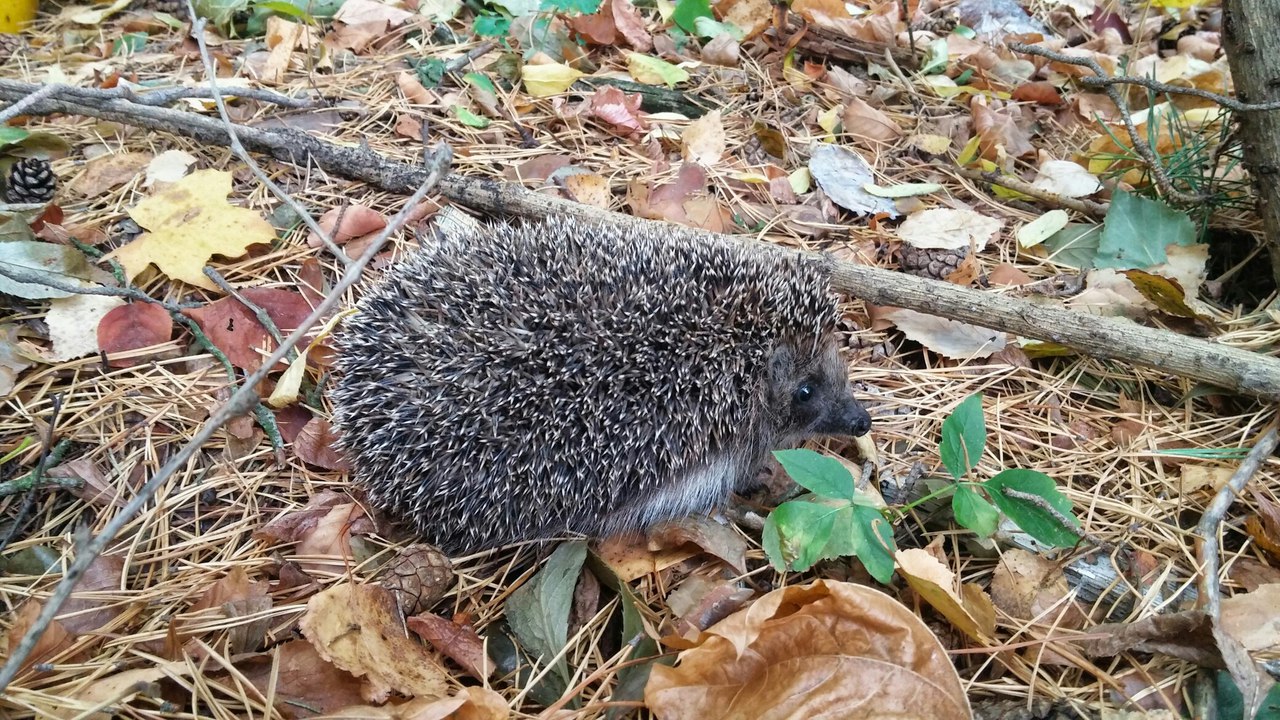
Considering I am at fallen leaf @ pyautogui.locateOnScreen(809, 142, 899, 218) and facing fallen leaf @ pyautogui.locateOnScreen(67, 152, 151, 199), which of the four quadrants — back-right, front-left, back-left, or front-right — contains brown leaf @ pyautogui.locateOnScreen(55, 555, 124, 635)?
front-left

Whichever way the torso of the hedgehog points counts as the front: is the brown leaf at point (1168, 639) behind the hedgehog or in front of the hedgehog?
in front

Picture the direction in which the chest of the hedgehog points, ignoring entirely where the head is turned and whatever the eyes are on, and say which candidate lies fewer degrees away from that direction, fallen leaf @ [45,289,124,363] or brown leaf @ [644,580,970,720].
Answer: the brown leaf

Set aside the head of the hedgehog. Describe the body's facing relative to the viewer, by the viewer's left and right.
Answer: facing to the right of the viewer

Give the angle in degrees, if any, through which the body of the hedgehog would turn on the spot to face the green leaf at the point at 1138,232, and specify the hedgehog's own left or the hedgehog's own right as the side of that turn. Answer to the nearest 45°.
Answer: approximately 45° to the hedgehog's own left

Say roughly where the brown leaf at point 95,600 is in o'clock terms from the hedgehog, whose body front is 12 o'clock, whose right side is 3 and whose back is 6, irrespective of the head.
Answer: The brown leaf is roughly at 5 o'clock from the hedgehog.

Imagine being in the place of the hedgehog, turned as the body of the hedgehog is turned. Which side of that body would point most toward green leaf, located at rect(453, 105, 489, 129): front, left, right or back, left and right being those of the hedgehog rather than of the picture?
left

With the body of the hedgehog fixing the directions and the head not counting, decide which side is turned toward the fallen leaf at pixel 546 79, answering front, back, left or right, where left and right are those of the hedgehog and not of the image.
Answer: left

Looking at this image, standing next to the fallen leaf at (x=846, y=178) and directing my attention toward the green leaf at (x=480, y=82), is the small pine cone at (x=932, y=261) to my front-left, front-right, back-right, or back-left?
back-left

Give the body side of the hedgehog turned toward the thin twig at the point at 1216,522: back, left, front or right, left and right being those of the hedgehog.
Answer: front

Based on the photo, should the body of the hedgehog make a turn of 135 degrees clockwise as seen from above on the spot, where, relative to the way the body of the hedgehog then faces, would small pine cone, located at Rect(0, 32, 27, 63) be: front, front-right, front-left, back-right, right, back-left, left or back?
right

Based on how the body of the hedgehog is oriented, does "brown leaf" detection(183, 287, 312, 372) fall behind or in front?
behind

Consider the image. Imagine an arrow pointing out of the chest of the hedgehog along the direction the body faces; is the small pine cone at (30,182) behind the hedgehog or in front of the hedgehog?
behind

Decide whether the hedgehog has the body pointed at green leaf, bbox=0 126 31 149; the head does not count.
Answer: no

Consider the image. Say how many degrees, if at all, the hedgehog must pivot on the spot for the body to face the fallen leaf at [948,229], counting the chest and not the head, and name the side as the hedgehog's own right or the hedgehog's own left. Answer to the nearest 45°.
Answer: approximately 45° to the hedgehog's own left
